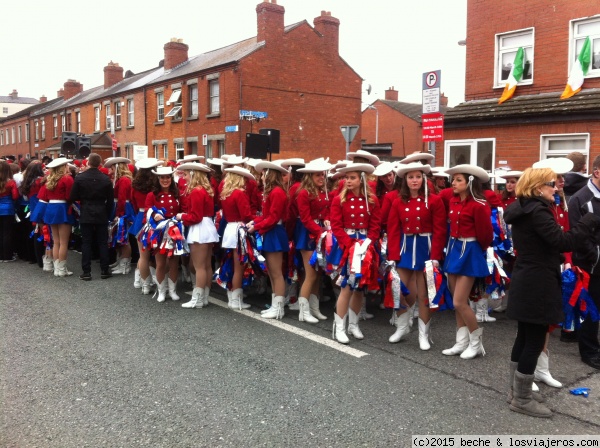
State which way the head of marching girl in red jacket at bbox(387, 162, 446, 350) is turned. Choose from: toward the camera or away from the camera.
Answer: toward the camera

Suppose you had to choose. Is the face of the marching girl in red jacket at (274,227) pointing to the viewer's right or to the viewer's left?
to the viewer's left

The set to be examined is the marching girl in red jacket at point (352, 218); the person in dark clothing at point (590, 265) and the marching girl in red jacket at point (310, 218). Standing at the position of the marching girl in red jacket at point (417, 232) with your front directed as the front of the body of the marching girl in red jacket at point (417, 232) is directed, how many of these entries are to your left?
1

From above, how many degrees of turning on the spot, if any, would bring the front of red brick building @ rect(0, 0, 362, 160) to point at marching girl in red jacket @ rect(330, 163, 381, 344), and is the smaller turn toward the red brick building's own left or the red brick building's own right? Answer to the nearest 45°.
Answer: approximately 45° to the red brick building's own left

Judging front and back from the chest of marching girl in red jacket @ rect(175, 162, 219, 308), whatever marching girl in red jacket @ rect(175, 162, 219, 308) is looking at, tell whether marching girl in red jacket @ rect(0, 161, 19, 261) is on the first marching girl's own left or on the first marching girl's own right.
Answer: on the first marching girl's own right

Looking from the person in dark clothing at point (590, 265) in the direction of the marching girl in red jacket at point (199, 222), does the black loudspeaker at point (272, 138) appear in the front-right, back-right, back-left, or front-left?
front-right

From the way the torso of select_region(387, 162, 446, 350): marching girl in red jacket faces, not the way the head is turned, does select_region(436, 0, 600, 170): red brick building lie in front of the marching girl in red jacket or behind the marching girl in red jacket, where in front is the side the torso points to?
behind

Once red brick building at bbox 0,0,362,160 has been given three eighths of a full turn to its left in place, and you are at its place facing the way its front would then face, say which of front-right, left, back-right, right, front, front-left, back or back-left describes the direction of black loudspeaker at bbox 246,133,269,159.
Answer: right

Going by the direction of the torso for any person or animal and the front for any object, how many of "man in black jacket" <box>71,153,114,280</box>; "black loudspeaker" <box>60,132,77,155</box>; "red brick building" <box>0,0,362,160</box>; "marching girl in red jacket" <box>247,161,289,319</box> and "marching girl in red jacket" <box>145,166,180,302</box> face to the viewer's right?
0
